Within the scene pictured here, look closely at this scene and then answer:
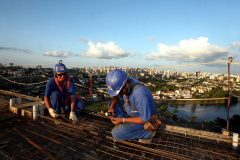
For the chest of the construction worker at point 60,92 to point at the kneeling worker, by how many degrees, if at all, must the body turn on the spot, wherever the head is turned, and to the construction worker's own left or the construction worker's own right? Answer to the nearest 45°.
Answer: approximately 45° to the construction worker's own left

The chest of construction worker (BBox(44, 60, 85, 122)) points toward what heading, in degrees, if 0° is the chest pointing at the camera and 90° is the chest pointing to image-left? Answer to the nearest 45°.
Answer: approximately 0°

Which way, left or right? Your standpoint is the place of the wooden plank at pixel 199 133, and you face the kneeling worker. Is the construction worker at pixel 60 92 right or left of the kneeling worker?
right

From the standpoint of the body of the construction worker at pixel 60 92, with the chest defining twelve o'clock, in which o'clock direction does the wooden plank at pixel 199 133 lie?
The wooden plank is roughly at 10 o'clock from the construction worker.
